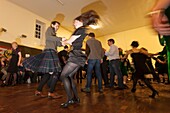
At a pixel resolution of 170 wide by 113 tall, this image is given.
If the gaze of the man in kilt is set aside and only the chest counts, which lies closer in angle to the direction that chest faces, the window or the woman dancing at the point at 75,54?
the woman dancing

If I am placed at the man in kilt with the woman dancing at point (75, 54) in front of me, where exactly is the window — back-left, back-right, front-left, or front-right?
back-left

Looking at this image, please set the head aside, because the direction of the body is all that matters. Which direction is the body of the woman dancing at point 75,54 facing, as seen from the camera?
to the viewer's left

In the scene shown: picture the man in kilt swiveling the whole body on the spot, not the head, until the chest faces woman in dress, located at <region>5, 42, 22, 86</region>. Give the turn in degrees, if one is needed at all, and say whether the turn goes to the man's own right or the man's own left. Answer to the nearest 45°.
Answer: approximately 90° to the man's own left

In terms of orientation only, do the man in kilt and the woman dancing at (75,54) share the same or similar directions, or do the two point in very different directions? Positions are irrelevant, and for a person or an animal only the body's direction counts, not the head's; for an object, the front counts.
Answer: very different directions

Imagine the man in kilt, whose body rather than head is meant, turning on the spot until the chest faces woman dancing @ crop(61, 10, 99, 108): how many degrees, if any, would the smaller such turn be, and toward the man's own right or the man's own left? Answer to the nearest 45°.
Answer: approximately 45° to the man's own right

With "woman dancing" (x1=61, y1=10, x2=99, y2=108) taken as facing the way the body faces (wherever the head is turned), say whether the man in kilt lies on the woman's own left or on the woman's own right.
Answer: on the woman's own right

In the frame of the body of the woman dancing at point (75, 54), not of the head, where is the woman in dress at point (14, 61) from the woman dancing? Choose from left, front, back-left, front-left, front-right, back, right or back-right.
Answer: front-right

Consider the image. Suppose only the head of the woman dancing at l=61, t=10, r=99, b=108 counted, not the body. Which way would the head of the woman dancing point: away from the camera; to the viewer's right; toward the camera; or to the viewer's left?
to the viewer's left

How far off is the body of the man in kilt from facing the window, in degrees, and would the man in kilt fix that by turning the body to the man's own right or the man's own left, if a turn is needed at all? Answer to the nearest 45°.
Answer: approximately 90° to the man's own left

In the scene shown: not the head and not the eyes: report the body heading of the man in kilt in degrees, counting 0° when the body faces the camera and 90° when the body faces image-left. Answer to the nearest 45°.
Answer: approximately 270°

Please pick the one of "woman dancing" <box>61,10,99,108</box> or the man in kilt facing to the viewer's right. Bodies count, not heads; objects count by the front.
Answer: the man in kilt

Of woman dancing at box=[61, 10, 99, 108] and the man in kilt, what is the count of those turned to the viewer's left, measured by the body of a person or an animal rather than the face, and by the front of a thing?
1

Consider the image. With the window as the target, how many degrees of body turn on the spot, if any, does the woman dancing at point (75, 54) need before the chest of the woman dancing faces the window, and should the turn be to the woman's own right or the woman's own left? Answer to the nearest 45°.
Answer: approximately 90° to the woman's own right
